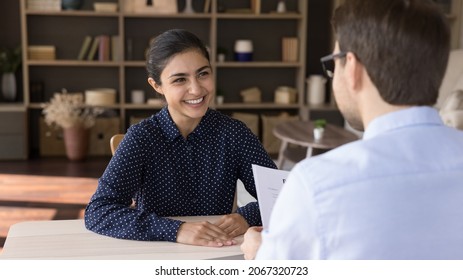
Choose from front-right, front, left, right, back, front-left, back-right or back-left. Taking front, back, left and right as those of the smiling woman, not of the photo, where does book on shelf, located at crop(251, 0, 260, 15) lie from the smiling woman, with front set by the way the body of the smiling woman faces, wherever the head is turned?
back-left

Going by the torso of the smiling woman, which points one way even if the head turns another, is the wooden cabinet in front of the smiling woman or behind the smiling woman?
behind

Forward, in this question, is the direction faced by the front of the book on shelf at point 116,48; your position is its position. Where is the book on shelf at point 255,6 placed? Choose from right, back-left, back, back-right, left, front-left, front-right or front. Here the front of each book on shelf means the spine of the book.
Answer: left

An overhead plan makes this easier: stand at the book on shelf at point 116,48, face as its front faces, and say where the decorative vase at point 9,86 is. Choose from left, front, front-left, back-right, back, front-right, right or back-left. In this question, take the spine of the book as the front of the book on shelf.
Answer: right

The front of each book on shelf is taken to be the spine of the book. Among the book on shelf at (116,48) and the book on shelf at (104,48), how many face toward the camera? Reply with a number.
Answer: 2

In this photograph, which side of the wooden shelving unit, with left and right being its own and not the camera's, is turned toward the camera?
front

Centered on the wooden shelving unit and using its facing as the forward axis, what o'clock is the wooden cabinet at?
The wooden cabinet is roughly at 2 o'clock from the wooden shelving unit.

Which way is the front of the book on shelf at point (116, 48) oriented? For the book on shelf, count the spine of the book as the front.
toward the camera

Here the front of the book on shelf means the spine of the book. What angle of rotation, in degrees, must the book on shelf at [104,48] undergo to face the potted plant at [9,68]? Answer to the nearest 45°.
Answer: approximately 90° to its right

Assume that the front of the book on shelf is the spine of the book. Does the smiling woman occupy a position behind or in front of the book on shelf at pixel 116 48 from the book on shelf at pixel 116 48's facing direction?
in front

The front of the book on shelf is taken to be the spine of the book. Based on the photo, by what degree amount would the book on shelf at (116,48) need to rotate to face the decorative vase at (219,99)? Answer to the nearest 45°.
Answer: approximately 90° to its left
